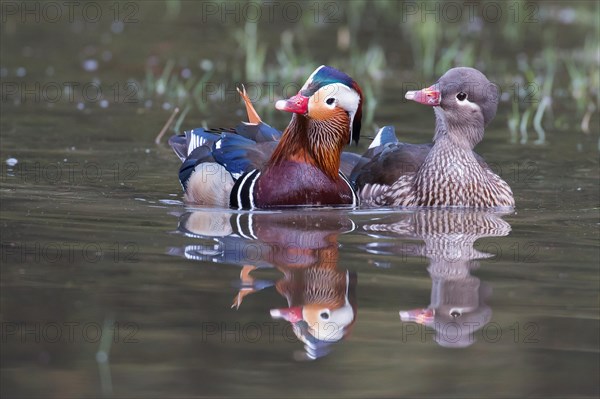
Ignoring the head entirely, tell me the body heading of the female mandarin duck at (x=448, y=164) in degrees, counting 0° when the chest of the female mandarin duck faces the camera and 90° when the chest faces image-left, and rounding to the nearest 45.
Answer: approximately 315°

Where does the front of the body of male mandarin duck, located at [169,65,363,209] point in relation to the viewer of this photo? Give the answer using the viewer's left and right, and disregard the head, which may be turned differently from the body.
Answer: facing the viewer and to the right of the viewer

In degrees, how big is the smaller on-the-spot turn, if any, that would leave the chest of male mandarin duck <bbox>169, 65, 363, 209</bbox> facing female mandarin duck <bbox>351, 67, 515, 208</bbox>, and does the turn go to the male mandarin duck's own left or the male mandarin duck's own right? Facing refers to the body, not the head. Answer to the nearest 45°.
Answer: approximately 45° to the male mandarin duck's own left

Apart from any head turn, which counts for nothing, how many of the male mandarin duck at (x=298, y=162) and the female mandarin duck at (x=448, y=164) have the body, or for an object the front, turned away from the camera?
0

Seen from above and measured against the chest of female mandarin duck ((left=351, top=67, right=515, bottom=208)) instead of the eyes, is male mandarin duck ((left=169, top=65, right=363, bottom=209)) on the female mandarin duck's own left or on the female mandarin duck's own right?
on the female mandarin duck's own right
